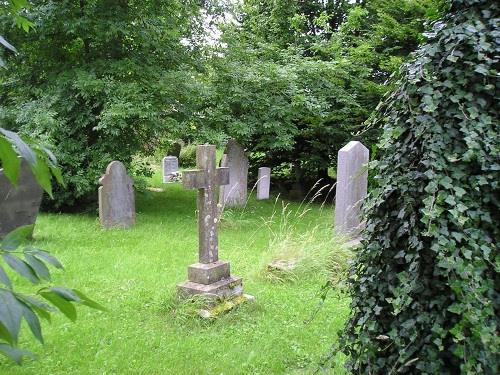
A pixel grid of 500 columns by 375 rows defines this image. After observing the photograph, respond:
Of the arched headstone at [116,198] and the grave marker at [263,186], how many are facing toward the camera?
2

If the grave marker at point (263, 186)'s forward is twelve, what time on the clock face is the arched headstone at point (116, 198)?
The arched headstone is roughly at 1 o'clock from the grave marker.

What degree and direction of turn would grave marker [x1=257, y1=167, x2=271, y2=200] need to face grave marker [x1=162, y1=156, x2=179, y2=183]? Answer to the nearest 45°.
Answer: approximately 135° to its right

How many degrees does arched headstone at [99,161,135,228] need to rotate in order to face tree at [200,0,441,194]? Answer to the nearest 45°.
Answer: approximately 135° to its left

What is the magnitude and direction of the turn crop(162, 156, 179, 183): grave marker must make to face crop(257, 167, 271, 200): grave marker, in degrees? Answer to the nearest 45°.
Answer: approximately 45° to its left

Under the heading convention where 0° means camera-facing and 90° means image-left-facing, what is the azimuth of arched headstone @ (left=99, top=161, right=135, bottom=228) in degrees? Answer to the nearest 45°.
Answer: approximately 0°

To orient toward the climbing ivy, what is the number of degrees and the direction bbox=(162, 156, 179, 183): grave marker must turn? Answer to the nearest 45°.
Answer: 0° — it already faces it

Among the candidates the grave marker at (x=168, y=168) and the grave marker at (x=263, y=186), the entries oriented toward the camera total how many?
2

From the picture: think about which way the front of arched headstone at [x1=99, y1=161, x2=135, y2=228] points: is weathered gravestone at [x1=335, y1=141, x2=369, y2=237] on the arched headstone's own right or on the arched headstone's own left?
on the arched headstone's own left

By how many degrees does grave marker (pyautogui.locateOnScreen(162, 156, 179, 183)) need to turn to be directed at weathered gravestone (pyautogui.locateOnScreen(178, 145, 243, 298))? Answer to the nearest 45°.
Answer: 0° — it already faces it

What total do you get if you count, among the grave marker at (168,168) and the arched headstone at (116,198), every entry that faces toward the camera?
2

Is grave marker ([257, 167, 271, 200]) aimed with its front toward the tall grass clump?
yes

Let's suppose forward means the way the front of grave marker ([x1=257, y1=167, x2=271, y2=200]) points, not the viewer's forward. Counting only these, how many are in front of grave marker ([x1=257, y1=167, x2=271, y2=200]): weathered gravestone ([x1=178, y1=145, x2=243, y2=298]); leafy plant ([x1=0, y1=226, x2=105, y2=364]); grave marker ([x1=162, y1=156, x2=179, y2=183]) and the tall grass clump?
3

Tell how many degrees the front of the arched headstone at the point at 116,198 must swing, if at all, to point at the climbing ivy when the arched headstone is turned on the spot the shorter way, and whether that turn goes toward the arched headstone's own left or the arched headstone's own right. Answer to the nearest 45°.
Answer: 0° — it already faces it
